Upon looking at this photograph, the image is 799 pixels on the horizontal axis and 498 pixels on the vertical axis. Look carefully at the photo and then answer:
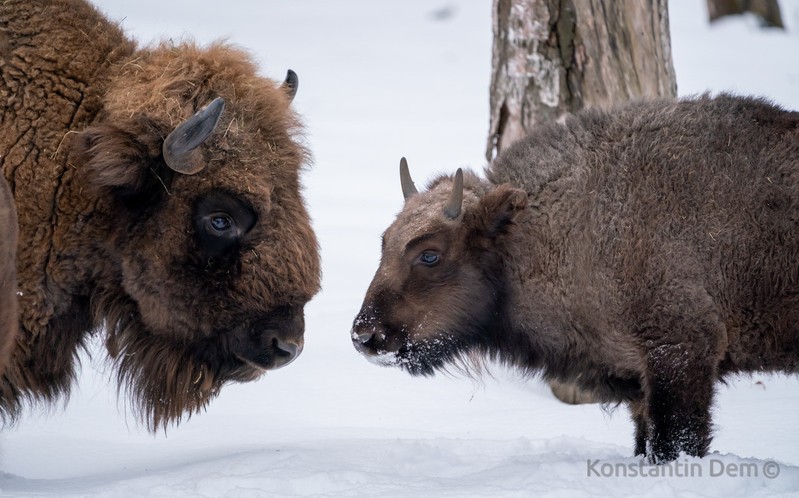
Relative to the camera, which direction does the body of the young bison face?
to the viewer's left

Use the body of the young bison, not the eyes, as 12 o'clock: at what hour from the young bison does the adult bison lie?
The adult bison is roughly at 11 o'clock from the young bison.
